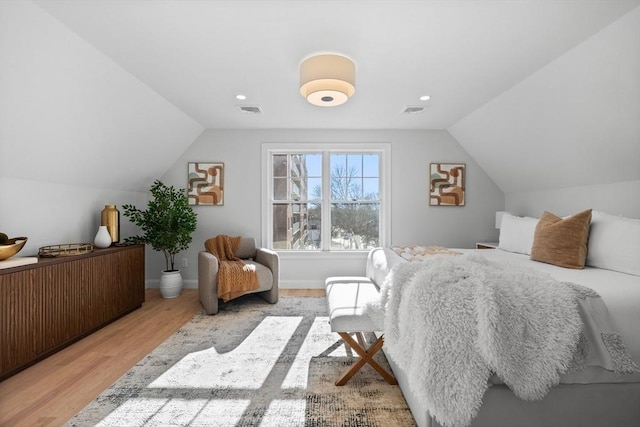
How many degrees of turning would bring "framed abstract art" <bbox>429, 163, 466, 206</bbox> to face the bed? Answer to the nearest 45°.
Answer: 0° — it already faces it

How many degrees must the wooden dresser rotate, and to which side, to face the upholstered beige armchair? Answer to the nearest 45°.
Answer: approximately 45° to its left

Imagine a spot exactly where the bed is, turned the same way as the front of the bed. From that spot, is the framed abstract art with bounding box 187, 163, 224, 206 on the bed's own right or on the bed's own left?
on the bed's own right

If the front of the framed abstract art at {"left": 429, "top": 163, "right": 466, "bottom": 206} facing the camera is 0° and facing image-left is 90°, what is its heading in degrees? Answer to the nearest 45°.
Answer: approximately 0°

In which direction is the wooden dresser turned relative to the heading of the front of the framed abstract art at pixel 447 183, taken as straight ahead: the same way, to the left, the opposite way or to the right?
to the left

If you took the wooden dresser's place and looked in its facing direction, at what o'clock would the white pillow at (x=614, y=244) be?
The white pillow is roughly at 12 o'clock from the wooden dresser.

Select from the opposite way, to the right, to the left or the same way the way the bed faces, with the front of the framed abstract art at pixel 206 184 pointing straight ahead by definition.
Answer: to the right

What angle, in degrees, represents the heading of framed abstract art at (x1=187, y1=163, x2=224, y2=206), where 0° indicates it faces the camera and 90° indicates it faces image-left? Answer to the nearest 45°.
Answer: approximately 0°

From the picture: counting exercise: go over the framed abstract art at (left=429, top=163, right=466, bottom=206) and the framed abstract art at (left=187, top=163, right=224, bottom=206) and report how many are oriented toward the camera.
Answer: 2

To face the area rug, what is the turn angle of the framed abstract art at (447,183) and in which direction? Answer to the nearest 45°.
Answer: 0° — it already faces it

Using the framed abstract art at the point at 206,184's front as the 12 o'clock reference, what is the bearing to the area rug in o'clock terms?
The area rug is roughly at 12 o'clock from the framed abstract art.
